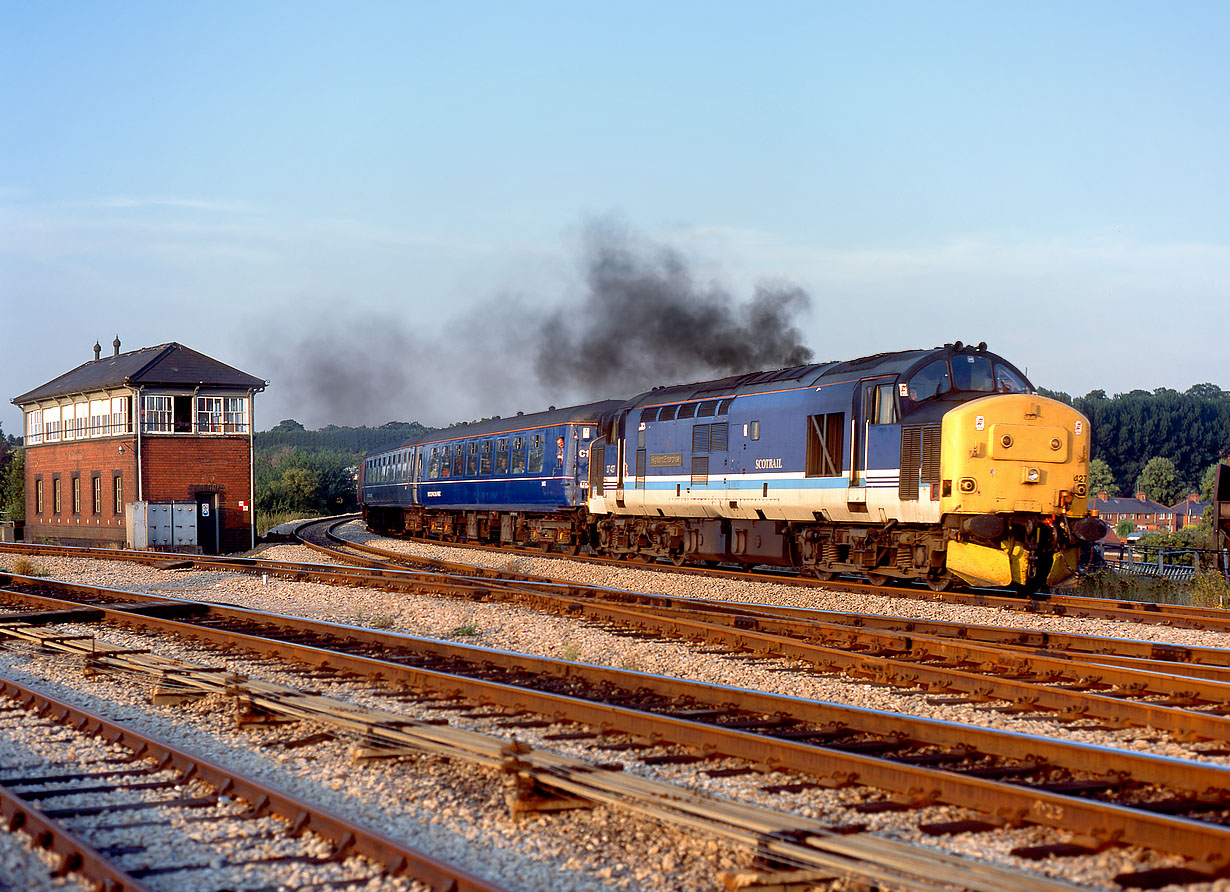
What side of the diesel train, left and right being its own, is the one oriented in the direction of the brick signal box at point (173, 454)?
back

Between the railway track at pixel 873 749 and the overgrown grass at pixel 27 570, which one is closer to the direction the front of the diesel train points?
the railway track

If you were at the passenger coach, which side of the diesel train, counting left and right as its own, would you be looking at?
back

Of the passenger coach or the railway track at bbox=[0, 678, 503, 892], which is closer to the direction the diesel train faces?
the railway track

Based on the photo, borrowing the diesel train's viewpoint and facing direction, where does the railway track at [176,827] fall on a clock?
The railway track is roughly at 2 o'clock from the diesel train.

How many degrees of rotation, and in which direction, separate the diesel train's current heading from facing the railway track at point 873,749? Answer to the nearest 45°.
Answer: approximately 45° to its right

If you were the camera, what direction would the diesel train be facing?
facing the viewer and to the right of the viewer
